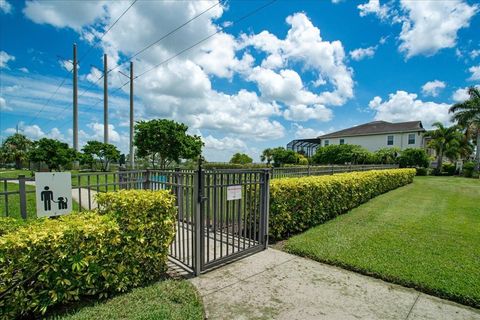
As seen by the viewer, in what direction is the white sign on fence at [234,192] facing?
toward the camera

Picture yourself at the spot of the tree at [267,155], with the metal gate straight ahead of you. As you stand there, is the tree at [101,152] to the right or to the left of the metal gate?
right

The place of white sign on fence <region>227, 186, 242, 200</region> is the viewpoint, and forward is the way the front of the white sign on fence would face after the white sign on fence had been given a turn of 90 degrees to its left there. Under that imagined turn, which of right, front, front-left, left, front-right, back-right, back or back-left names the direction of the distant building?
front-left

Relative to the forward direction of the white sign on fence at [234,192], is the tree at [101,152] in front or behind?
behind

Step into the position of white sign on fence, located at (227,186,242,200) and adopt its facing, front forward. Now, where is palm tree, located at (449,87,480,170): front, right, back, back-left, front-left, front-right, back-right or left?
back-left
